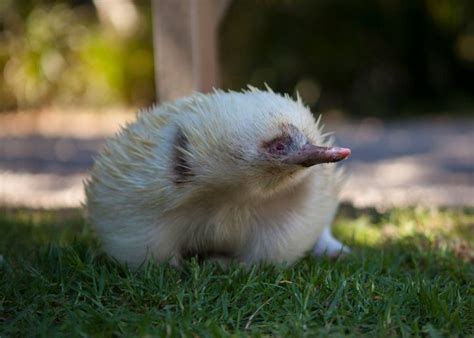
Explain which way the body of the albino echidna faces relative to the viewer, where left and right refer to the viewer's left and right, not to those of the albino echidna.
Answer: facing the viewer and to the right of the viewer

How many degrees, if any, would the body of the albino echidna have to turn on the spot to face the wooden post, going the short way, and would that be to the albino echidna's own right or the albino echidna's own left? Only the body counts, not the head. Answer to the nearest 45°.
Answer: approximately 135° to the albino echidna's own left
